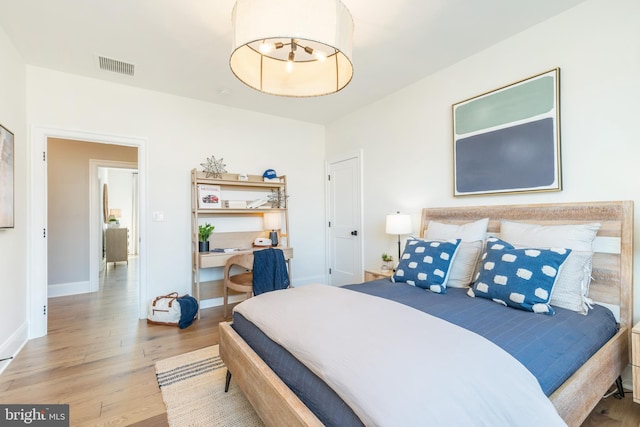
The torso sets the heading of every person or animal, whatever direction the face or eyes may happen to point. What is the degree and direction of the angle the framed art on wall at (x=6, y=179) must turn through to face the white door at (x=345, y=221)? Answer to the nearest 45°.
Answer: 0° — it already faces it

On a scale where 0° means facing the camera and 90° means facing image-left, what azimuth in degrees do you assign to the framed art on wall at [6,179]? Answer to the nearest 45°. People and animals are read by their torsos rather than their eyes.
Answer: approximately 270°

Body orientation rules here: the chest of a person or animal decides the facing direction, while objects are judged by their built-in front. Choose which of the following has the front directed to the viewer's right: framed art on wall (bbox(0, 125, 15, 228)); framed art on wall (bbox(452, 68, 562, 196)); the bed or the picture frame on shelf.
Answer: framed art on wall (bbox(0, 125, 15, 228))

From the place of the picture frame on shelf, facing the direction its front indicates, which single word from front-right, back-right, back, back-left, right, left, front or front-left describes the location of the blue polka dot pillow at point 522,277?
front-left

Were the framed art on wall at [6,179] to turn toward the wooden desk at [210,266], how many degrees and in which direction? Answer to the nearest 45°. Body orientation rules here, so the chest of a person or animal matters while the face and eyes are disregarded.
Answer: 0° — it already faces it

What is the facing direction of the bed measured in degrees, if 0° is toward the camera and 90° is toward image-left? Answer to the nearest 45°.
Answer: approximately 45°

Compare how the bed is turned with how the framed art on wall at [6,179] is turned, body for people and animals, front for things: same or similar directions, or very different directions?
very different directions

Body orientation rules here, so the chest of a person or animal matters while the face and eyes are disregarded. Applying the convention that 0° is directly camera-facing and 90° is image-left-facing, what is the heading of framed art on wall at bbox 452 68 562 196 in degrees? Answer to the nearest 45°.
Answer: approximately 45°

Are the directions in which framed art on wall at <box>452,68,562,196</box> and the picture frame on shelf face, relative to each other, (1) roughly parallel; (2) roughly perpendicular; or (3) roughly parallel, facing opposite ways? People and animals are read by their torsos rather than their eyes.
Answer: roughly perpendicular

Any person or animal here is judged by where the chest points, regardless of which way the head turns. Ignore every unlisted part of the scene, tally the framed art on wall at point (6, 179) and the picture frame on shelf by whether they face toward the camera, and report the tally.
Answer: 1
